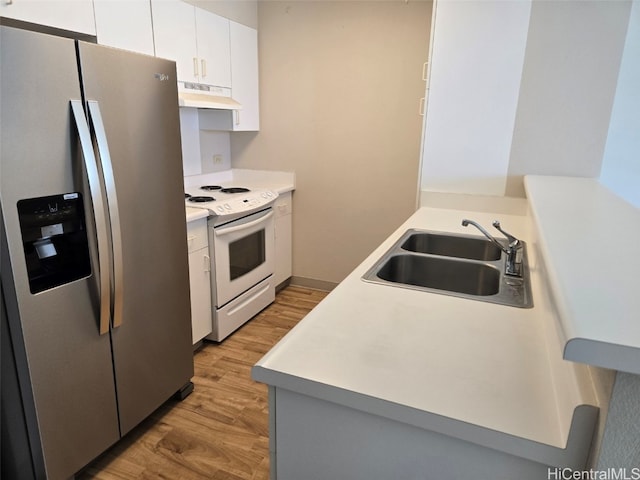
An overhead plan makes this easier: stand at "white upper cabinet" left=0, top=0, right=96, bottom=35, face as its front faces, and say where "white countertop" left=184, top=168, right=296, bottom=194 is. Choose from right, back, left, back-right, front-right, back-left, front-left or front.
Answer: left

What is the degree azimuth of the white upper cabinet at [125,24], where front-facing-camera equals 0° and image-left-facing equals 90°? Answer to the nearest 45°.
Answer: approximately 315°

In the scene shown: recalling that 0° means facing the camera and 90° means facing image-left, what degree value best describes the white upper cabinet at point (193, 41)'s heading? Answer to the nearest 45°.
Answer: approximately 315°

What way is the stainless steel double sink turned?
to the viewer's left

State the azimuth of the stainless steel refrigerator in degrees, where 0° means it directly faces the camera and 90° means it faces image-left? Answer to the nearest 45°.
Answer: approximately 315°

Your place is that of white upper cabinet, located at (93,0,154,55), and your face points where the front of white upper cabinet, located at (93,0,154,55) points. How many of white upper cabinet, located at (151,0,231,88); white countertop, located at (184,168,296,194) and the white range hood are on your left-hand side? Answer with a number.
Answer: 3
